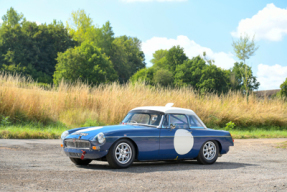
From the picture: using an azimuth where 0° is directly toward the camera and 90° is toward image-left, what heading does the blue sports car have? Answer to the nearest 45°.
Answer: approximately 45°
